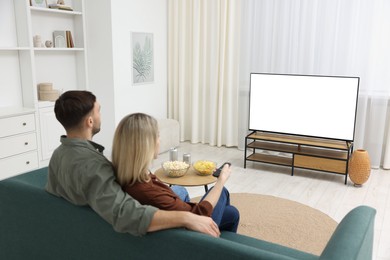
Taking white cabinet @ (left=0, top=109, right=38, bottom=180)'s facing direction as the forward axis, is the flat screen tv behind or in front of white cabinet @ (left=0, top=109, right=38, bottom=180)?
in front

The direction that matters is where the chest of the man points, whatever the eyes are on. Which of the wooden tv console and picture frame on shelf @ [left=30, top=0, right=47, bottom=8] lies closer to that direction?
the wooden tv console

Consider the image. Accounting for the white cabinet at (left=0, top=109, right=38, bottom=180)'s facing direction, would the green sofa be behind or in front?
in front

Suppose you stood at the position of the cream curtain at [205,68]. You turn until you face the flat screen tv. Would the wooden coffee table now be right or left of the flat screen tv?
right

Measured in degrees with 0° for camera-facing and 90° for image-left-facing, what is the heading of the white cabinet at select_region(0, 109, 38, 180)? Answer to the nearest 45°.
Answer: approximately 315°

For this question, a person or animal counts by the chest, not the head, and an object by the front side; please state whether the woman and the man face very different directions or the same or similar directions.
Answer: same or similar directions

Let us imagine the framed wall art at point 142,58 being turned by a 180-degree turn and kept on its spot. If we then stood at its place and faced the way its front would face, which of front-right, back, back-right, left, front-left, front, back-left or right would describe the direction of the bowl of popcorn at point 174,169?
back-left

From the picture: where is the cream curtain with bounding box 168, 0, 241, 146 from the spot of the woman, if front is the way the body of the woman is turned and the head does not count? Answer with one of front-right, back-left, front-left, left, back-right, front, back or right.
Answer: front-left

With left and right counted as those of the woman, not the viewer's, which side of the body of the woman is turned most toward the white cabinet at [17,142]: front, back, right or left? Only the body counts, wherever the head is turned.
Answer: left

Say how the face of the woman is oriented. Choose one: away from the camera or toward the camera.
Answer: away from the camera

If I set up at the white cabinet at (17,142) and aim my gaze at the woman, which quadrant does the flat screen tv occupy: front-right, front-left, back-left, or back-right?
front-left

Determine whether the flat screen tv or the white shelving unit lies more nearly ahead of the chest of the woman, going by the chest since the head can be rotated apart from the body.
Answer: the flat screen tv

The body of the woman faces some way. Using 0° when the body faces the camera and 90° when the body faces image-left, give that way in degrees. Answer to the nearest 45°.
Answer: approximately 225°

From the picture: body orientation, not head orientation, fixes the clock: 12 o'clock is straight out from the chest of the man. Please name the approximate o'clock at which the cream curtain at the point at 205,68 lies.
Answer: The cream curtain is roughly at 11 o'clock from the man.

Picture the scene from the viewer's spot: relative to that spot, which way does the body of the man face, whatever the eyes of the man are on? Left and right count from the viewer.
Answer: facing away from the viewer and to the right of the viewer

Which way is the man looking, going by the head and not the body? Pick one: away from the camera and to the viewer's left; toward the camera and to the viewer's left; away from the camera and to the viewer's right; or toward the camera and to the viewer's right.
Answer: away from the camera and to the viewer's right

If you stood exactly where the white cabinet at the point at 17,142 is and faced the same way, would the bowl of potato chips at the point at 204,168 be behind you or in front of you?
in front
